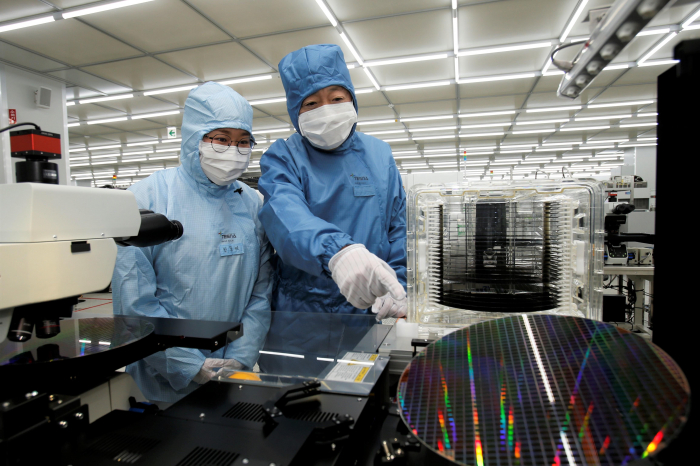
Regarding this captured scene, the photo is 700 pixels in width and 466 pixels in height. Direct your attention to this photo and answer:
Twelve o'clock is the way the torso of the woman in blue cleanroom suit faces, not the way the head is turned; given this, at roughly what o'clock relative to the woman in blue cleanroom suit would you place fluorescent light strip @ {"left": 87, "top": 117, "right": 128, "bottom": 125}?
The fluorescent light strip is roughly at 7 o'clock from the woman in blue cleanroom suit.

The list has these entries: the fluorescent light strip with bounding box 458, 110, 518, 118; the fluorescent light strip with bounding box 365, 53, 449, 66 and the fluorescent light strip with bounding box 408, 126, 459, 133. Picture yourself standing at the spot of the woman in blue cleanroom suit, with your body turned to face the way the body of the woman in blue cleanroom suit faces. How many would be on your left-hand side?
3

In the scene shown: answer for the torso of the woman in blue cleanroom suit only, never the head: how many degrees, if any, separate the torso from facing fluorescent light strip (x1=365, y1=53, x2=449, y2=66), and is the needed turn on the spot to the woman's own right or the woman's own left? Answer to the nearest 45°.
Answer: approximately 90° to the woman's own left

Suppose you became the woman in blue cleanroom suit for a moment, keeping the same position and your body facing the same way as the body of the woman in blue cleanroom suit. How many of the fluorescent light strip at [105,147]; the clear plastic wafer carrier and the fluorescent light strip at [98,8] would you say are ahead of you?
1

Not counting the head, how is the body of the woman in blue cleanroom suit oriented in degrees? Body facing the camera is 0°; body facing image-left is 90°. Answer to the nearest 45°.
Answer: approximately 315°

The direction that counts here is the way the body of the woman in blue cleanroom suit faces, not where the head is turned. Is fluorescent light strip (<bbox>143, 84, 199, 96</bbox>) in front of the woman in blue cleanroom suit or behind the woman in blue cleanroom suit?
behind

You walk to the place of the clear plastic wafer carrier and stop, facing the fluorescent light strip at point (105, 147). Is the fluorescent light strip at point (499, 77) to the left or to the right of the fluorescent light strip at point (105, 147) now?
right

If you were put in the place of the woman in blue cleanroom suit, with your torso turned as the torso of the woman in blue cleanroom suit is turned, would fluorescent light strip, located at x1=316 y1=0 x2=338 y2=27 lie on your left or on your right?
on your left

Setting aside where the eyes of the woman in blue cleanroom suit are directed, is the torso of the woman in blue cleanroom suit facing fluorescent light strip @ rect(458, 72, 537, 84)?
no

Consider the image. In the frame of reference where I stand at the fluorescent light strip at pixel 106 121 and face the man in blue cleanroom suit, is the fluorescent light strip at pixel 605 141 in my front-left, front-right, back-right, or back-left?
front-left

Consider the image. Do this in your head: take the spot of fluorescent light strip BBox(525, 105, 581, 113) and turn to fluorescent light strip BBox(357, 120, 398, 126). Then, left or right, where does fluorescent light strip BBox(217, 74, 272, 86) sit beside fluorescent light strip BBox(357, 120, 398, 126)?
left

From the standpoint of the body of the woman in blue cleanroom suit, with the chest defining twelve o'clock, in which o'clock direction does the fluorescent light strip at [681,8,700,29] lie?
The fluorescent light strip is roughly at 10 o'clock from the woman in blue cleanroom suit.

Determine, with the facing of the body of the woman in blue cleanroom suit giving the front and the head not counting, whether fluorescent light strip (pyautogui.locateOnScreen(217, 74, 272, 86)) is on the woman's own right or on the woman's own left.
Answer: on the woman's own left

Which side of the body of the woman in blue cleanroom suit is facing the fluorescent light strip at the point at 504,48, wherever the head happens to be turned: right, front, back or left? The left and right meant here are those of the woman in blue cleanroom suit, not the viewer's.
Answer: left

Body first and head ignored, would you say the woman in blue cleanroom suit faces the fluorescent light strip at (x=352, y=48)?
no

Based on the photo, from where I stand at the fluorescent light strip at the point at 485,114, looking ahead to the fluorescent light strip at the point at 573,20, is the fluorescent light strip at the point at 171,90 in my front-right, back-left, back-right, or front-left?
front-right

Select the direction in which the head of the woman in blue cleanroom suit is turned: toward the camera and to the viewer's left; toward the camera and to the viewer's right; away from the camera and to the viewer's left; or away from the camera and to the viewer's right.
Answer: toward the camera and to the viewer's right

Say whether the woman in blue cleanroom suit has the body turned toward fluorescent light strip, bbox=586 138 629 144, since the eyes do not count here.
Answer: no

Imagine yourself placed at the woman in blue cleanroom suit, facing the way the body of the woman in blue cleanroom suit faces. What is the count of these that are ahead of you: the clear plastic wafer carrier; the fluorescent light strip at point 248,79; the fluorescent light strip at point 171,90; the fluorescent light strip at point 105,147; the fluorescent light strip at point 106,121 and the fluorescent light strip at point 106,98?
1

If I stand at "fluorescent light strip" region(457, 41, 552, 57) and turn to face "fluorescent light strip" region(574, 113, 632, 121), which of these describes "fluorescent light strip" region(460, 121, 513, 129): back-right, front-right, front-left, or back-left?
front-left

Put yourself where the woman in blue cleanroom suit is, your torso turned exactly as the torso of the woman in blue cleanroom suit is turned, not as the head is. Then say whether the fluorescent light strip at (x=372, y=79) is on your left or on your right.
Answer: on your left

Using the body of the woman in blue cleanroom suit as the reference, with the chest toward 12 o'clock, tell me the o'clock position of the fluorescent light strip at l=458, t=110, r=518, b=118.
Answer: The fluorescent light strip is roughly at 7 o'clock from the woman in blue cleanroom suit.
